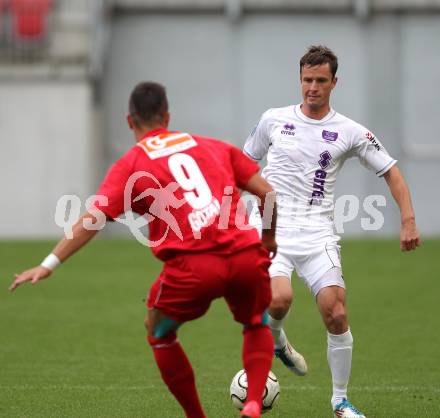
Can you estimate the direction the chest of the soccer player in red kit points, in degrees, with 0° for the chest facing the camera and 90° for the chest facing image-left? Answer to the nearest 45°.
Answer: approximately 180°

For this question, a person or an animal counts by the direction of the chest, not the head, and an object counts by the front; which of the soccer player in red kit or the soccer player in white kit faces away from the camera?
the soccer player in red kit

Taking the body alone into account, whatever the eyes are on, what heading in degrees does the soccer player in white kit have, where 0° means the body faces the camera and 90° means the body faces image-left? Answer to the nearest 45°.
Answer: approximately 0°

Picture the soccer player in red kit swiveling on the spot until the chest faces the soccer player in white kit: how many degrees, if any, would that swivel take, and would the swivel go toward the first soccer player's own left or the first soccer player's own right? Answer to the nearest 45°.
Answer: approximately 45° to the first soccer player's own right

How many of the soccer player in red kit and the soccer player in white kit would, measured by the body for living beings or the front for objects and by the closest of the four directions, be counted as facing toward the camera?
1

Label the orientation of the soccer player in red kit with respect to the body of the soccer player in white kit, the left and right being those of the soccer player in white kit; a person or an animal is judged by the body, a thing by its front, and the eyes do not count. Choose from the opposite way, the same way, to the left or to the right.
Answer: the opposite way

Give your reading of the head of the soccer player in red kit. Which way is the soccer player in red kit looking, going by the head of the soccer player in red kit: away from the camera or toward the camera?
away from the camera
